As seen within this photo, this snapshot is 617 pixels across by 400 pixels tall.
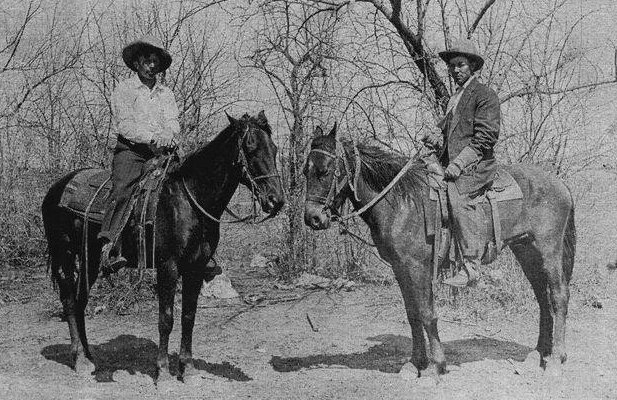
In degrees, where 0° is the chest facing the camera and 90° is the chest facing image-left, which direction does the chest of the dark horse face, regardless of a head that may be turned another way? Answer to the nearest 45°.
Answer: approximately 315°

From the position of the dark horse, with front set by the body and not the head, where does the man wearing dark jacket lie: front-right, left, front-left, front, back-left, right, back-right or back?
front-left

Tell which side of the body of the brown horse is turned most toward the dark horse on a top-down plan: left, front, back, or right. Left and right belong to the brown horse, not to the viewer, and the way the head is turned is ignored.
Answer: front

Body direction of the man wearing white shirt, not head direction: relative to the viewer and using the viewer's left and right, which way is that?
facing the viewer and to the right of the viewer

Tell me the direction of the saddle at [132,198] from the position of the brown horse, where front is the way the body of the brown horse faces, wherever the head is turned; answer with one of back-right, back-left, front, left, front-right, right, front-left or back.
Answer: front

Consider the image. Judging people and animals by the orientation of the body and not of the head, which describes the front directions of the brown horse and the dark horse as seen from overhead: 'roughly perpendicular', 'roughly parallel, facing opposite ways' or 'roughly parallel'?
roughly parallel, facing opposite ways

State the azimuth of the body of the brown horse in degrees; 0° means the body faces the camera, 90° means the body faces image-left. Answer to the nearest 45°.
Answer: approximately 90°

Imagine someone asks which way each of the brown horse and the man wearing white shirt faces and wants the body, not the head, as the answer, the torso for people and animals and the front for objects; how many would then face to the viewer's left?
1

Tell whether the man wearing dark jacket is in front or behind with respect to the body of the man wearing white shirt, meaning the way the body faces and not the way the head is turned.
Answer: in front

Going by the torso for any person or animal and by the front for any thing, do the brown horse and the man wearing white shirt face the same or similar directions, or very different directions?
very different directions

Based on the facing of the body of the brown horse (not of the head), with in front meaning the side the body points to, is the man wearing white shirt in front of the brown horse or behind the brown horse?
in front
